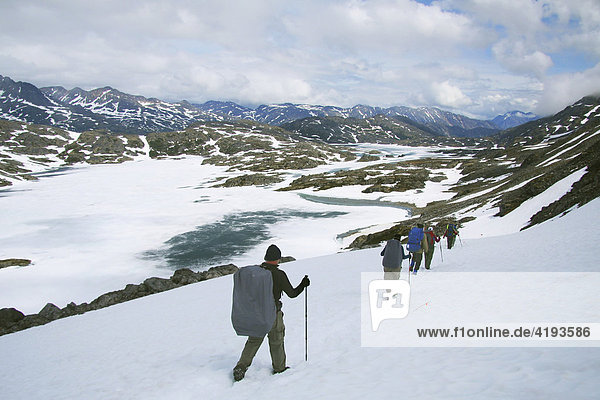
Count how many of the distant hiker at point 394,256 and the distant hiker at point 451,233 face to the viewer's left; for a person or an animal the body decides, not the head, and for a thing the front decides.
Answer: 0

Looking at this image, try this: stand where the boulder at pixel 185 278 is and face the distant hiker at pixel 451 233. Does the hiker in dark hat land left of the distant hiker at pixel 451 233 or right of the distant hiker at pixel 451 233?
right

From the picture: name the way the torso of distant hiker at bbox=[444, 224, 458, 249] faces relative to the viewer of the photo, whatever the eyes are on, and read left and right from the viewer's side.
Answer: facing away from the viewer

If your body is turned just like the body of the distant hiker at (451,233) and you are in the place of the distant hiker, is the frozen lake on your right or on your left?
on your left

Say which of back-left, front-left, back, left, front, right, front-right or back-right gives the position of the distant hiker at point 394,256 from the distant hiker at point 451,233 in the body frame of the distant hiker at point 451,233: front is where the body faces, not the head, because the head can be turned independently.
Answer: back

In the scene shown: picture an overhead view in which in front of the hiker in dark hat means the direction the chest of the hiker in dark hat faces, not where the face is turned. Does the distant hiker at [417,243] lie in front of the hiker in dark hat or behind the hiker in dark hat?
in front

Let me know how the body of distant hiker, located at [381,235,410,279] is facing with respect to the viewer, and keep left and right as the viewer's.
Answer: facing away from the viewer and to the right of the viewer

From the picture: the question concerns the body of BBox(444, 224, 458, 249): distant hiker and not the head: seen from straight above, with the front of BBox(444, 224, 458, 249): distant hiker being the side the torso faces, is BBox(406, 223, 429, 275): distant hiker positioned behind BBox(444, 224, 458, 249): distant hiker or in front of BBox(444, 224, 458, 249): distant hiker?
behind

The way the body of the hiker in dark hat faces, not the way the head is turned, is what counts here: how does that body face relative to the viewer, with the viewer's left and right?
facing away from the viewer and to the right of the viewer

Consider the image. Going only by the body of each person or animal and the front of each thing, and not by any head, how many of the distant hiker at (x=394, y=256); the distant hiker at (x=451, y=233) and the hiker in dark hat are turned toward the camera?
0

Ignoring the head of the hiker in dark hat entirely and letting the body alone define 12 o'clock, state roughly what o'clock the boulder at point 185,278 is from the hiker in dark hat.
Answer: The boulder is roughly at 10 o'clock from the hiker in dark hat.

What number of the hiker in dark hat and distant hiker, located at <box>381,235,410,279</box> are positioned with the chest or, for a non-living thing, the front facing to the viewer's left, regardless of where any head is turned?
0

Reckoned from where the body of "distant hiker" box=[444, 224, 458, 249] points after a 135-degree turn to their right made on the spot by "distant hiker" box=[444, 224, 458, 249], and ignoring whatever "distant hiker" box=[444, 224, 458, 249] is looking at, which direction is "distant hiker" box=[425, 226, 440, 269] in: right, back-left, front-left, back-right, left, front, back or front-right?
front-right

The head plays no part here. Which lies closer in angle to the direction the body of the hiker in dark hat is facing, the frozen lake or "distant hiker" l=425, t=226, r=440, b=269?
the distant hiker

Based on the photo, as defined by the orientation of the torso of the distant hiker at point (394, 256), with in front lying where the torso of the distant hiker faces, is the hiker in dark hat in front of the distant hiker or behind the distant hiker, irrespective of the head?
behind
